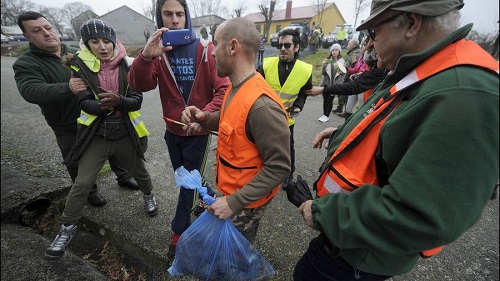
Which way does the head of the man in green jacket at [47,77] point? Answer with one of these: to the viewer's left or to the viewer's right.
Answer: to the viewer's right

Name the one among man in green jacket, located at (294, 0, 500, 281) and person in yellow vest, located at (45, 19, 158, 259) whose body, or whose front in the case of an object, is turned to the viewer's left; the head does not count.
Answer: the man in green jacket

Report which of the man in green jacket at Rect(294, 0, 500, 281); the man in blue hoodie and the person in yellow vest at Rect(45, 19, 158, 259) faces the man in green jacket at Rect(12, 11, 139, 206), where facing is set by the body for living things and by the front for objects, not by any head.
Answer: the man in green jacket at Rect(294, 0, 500, 281)

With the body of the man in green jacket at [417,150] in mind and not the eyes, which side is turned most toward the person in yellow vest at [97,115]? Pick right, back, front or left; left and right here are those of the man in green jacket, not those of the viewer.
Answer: front

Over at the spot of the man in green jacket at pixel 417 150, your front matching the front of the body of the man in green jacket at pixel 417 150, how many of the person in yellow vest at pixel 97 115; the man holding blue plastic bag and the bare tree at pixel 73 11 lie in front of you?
3

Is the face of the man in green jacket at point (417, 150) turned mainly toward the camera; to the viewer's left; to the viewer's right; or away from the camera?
to the viewer's left

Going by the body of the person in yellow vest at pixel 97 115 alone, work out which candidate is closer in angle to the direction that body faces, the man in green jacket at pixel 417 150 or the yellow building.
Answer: the man in green jacket

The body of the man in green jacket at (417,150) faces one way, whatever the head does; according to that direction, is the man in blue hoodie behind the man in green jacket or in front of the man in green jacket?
in front

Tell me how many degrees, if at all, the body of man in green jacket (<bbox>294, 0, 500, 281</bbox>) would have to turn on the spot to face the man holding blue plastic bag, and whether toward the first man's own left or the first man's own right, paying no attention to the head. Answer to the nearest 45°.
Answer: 0° — they already face them

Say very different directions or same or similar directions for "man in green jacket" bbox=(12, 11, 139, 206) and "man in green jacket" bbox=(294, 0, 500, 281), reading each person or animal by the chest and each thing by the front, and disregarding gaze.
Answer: very different directions

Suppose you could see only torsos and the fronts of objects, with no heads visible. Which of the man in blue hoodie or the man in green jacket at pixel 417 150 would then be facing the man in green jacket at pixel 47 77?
the man in green jacket at pixel 417 150

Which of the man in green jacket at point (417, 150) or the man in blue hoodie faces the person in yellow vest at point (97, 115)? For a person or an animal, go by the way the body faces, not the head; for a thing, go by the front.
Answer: the man in green jacket

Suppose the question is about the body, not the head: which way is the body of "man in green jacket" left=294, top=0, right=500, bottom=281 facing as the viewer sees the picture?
to the viewer's left

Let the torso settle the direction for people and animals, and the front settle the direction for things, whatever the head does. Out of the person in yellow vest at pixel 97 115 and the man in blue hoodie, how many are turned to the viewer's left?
0

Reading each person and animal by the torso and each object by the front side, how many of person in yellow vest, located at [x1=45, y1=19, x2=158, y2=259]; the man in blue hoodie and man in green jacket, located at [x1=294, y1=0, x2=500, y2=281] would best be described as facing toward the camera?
2
